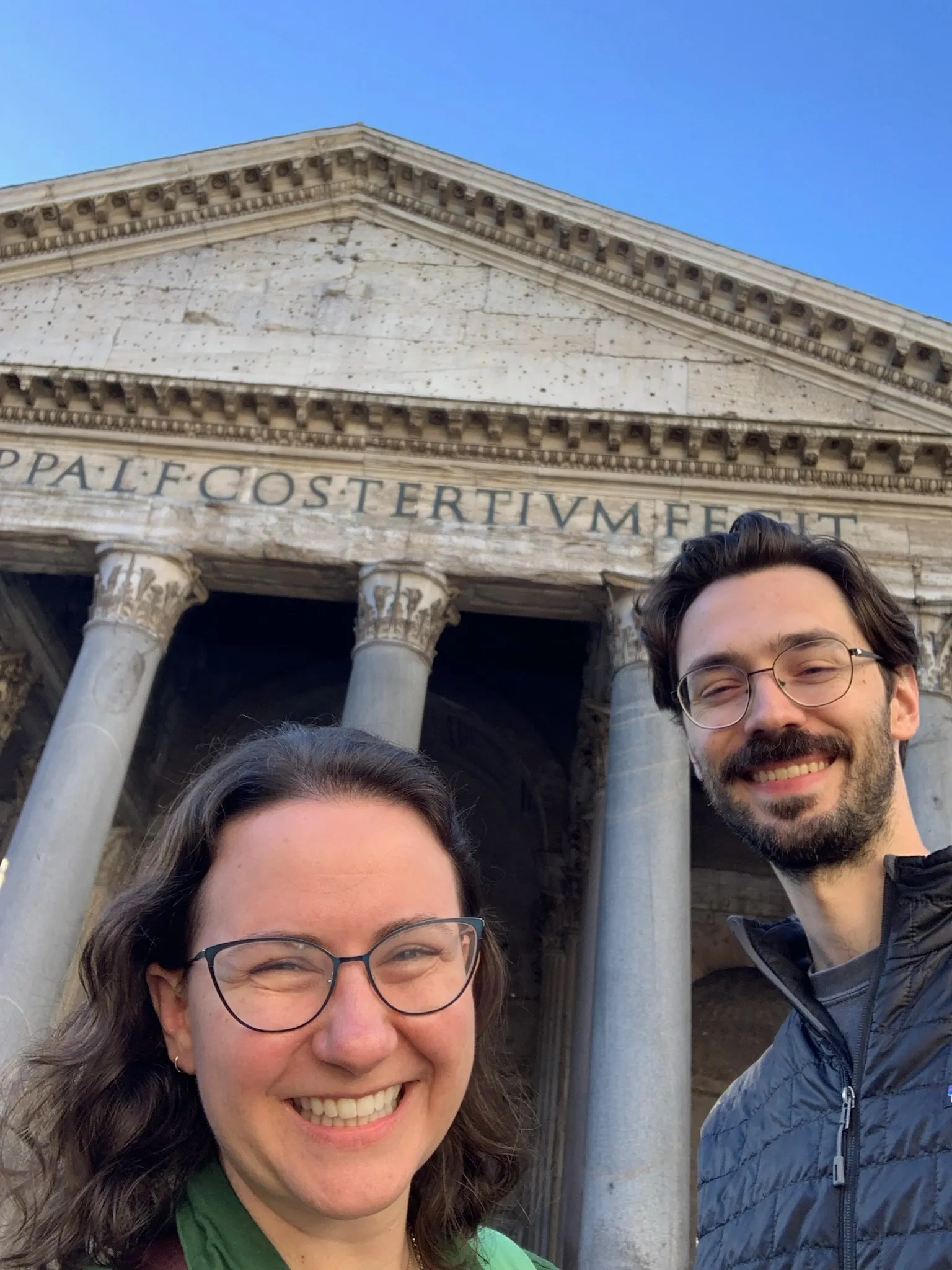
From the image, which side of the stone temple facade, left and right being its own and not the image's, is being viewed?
front

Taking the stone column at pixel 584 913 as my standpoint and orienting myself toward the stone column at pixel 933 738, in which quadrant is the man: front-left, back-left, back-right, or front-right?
front-right

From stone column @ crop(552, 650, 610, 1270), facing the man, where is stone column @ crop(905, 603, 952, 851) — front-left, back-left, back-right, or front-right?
front-left
